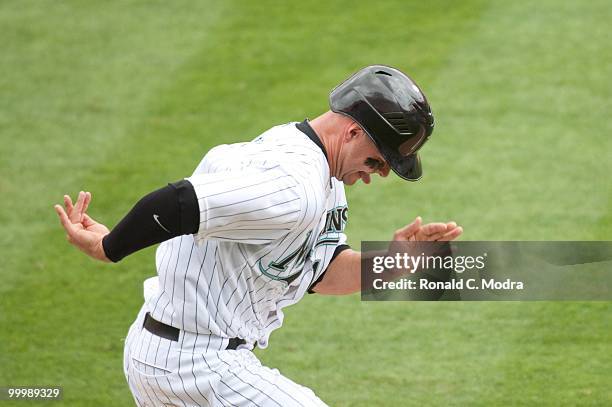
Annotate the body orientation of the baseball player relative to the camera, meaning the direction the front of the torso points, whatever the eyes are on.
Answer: to the viewer's right

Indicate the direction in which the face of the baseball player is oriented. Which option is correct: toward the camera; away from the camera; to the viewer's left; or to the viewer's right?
to the viewer's right
